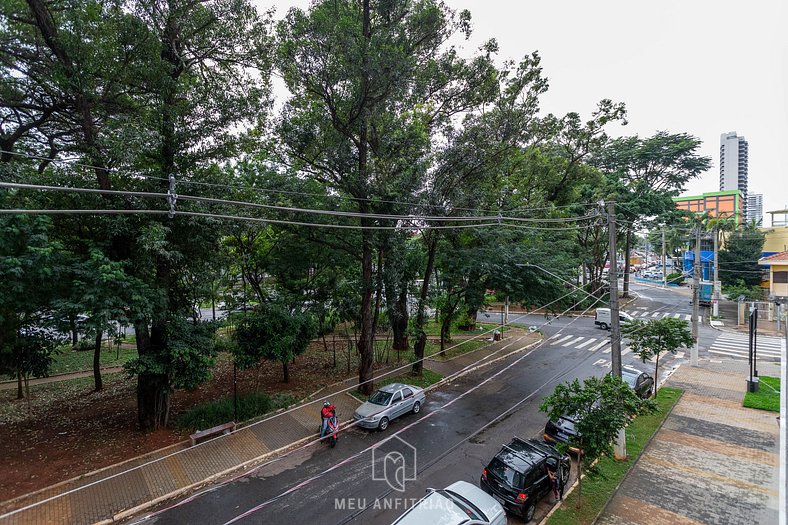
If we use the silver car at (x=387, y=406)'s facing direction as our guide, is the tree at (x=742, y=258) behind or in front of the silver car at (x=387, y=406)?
behind

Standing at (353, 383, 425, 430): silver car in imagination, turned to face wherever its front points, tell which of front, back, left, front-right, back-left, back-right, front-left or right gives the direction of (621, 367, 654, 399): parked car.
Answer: back-left

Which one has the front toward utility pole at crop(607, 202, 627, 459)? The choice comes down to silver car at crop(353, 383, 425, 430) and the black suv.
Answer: the black suv

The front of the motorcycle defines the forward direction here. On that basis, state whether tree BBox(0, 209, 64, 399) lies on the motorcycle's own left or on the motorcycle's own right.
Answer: on the motorcycle's own right

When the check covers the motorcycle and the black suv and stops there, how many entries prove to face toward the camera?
1

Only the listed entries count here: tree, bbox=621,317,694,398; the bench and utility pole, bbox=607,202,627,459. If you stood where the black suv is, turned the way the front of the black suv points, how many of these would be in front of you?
2

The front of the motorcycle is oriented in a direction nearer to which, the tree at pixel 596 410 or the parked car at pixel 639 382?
the tree

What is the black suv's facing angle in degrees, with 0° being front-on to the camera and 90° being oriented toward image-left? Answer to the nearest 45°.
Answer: approximately 225°

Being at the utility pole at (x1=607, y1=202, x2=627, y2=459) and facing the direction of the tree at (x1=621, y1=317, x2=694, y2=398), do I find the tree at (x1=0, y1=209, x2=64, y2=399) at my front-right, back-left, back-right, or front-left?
back-left

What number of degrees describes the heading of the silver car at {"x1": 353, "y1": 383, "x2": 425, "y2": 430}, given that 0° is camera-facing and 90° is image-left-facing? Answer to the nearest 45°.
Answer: approximately 45°

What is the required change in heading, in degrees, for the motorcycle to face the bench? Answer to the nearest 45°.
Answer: approximately 90° to its right

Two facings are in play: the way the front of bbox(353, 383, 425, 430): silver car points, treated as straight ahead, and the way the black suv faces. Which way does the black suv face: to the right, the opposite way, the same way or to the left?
the opposite way
